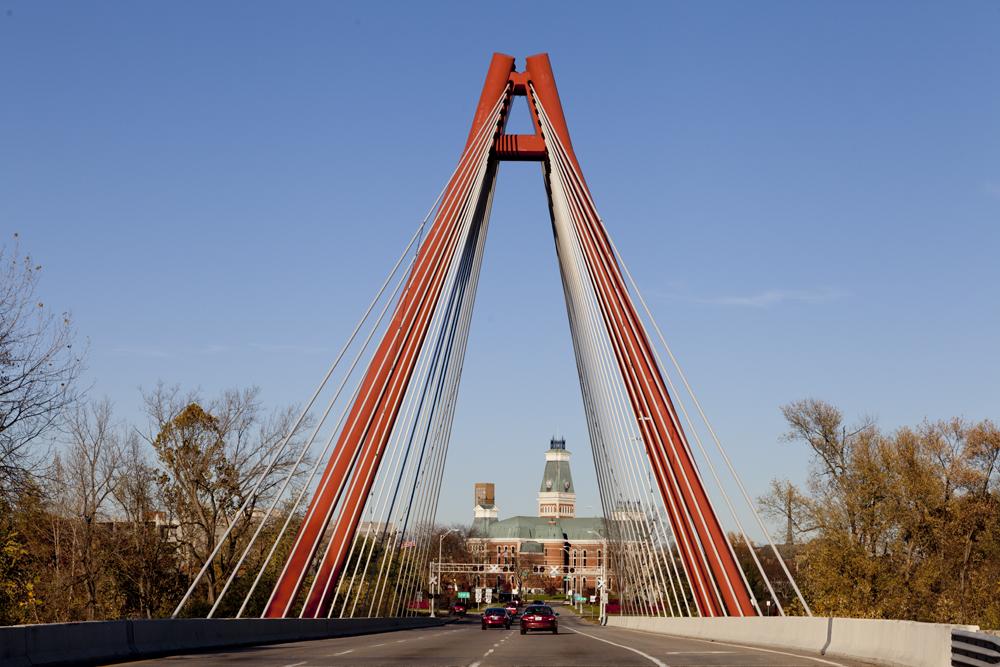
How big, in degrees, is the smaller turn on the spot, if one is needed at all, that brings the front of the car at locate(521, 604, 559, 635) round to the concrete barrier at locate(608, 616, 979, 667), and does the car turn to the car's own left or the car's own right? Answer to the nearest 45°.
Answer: approximately 180°

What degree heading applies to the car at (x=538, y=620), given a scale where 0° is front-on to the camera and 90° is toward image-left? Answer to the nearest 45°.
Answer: approximately 180°

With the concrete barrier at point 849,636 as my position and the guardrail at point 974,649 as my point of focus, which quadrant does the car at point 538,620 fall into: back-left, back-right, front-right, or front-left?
back-right

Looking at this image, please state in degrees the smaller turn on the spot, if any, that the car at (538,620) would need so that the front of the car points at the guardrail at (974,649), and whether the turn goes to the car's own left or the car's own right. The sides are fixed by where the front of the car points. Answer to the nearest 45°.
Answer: approximately 180°
